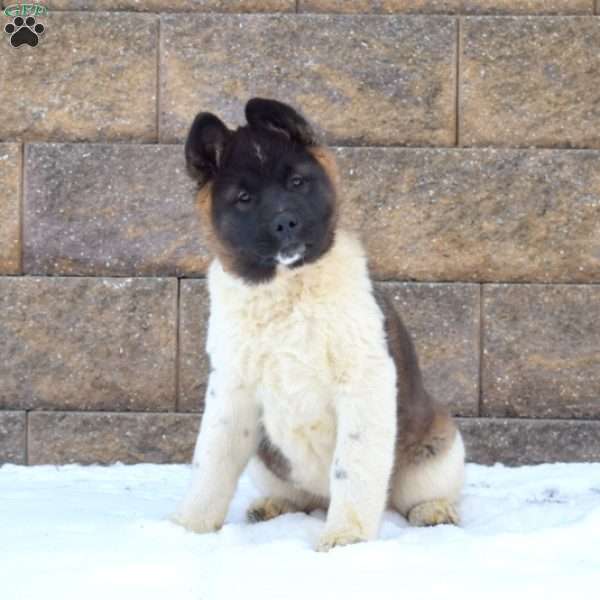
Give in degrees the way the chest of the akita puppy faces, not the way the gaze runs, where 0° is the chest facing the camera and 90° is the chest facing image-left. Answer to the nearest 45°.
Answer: approximately 45°
